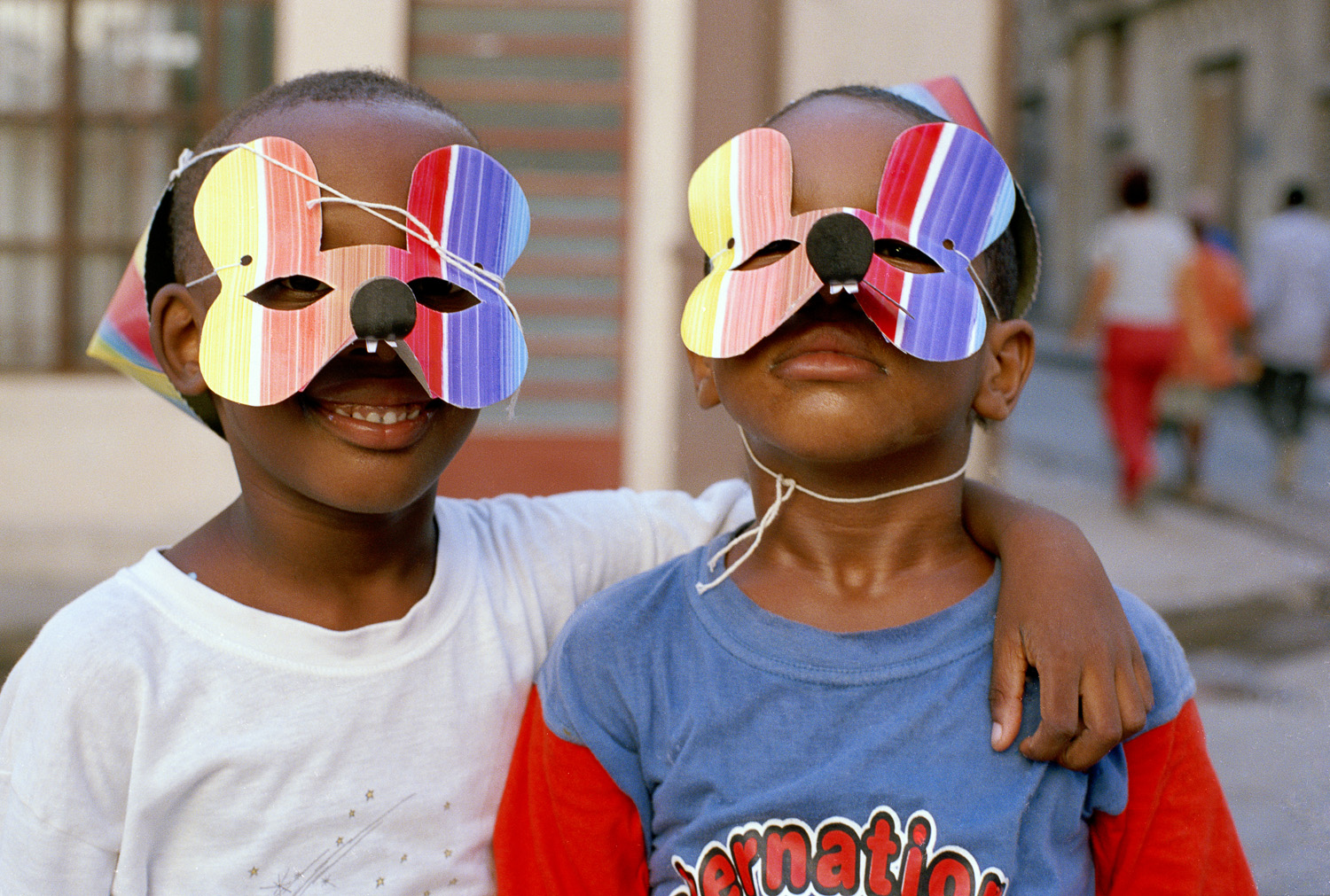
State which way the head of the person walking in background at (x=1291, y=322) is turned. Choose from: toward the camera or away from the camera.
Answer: away from the camera

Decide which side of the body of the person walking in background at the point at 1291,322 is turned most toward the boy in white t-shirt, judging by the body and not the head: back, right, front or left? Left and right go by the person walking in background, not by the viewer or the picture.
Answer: back

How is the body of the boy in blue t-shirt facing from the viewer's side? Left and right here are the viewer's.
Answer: facing the viewer

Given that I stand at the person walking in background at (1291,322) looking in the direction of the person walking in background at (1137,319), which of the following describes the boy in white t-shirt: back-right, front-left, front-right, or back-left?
front-left

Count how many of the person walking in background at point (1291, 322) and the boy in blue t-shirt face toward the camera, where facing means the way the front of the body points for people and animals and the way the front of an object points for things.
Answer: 1

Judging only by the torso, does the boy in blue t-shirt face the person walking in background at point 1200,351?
no

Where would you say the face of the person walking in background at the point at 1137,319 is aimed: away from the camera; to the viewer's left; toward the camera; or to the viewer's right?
away from the camera

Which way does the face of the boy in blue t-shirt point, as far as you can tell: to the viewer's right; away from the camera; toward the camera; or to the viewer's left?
toward the camera

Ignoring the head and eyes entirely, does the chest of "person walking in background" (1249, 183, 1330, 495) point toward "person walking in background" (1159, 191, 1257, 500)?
no

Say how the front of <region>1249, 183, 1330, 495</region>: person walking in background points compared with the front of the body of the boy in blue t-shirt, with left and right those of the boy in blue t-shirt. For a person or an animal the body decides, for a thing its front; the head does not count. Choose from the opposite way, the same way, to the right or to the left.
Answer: the opposite way

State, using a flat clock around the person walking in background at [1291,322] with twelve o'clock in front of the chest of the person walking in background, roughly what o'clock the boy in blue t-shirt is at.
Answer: The boy in blue t-shirt is roughly at 6 o'clock from the person walking in background.

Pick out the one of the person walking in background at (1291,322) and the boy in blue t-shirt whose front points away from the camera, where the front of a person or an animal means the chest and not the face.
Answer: the person walking in background

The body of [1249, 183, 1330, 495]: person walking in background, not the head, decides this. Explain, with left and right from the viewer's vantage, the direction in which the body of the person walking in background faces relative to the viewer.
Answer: facing away from the viewer

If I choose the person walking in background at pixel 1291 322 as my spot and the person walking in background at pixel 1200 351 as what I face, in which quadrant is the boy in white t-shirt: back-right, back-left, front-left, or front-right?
front-left

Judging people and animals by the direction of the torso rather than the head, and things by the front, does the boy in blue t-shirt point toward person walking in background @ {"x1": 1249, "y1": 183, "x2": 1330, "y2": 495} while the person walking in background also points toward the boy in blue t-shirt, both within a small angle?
no
